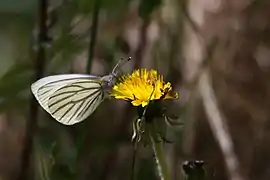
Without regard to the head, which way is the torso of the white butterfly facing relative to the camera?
to the viewer's right
